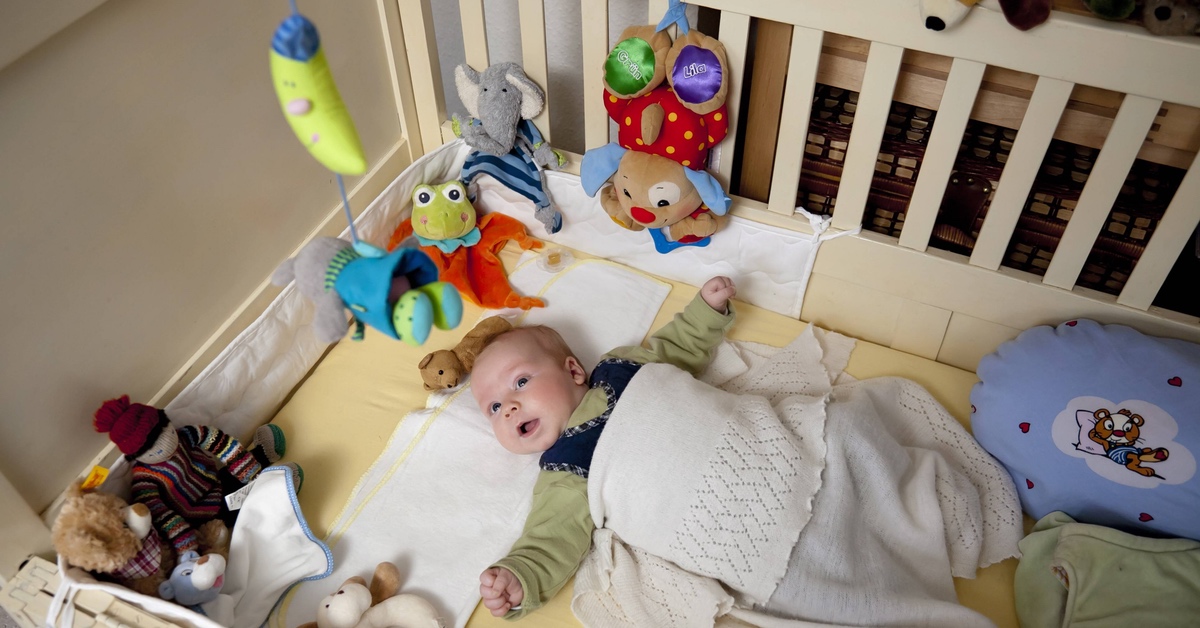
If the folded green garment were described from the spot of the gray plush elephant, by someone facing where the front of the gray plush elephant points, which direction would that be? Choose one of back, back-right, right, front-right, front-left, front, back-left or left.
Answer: front-left

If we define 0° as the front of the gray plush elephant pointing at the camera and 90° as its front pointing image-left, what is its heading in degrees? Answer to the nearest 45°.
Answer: approximately 0°

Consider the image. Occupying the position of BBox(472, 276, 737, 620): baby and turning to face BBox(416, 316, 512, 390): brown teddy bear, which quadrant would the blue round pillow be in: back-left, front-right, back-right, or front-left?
back-right

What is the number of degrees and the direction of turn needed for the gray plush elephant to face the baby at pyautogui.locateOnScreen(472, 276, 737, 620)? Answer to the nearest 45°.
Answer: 0° — it already faces them

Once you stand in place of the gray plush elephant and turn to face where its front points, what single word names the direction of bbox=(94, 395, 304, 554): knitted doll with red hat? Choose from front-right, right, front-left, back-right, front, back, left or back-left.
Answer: front-right

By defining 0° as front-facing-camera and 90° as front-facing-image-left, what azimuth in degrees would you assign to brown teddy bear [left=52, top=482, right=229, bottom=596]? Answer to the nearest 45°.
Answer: approximately 270°

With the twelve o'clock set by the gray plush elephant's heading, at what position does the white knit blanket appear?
The white knit blanket is roughly at 11 o'clock from the gray plush elephant.
